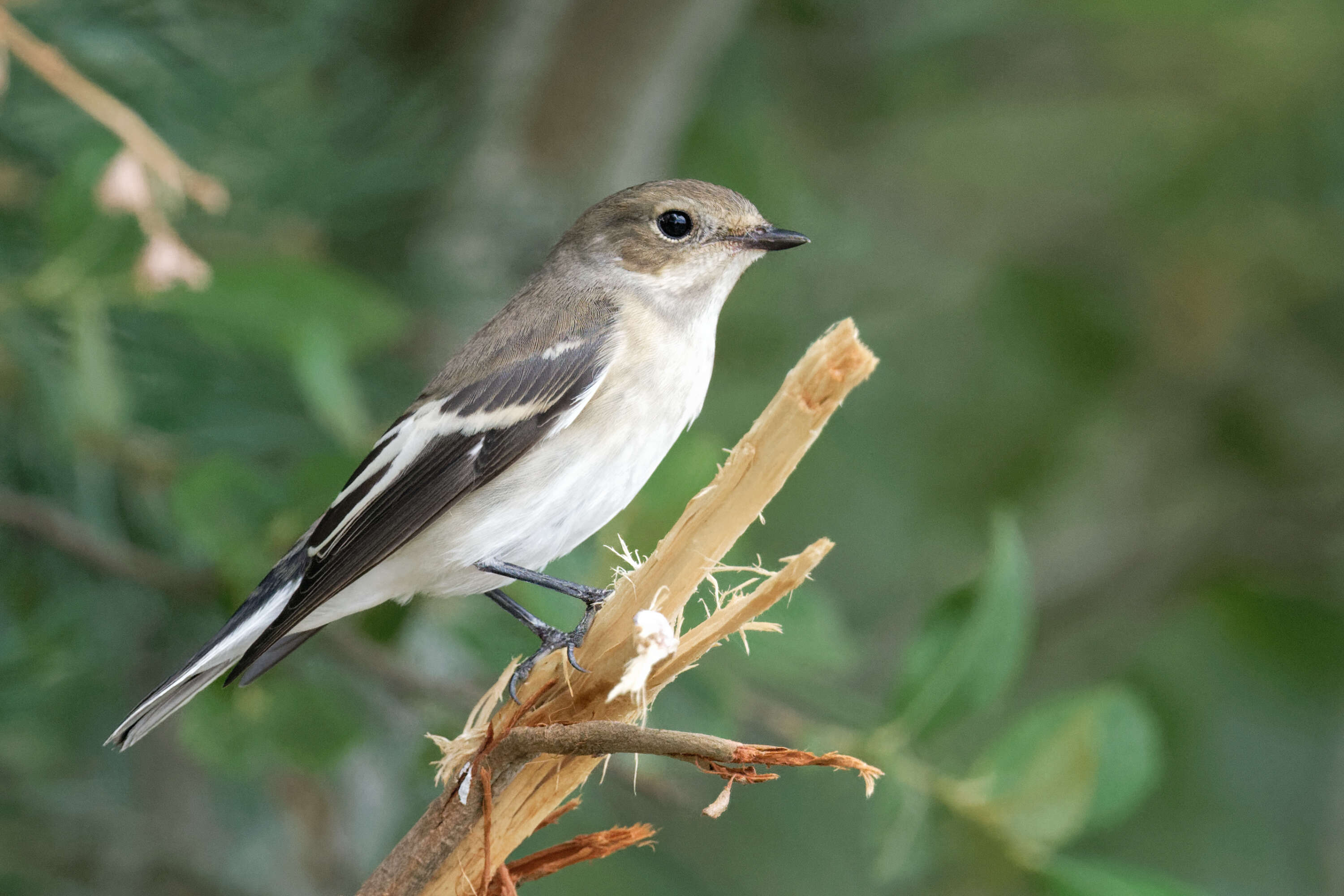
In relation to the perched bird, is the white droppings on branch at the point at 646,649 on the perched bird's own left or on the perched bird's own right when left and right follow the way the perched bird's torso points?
on the perched bird's own right

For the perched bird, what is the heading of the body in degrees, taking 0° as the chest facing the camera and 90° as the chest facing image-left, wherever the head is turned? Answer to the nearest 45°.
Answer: approximately 270°

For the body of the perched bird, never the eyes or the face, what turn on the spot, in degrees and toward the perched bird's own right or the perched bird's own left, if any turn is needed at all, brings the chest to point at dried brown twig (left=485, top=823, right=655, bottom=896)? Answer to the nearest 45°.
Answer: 0° — it already faces it
